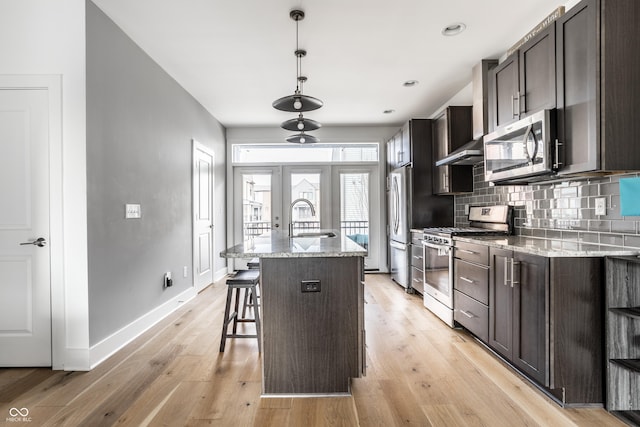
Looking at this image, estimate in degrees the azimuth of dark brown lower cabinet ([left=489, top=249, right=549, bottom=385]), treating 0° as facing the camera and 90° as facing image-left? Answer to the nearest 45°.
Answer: approximately 45°

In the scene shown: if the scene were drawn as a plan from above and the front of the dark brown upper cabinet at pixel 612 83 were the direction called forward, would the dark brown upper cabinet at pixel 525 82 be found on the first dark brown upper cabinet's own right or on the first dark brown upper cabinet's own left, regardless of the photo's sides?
on the first dark brown upper cabinet's own right

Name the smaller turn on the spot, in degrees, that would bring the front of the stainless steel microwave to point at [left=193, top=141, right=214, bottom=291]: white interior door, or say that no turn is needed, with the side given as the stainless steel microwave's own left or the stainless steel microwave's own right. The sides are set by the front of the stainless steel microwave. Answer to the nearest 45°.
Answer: approximately 45° to the stainless steel microwave's own right

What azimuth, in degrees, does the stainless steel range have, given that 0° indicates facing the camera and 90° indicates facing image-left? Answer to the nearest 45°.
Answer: approximately 45°

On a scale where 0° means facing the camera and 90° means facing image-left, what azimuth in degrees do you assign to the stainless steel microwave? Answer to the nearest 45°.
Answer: approximately 45°

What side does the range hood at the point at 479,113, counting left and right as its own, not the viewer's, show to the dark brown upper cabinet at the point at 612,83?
left

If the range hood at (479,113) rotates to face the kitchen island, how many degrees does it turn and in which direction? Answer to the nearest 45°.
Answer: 0° — it already faces it

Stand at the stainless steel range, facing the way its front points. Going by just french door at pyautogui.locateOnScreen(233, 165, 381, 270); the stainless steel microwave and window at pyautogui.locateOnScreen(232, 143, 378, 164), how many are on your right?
2

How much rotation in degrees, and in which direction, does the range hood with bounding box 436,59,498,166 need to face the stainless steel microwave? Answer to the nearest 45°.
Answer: approximately 45° to its left
